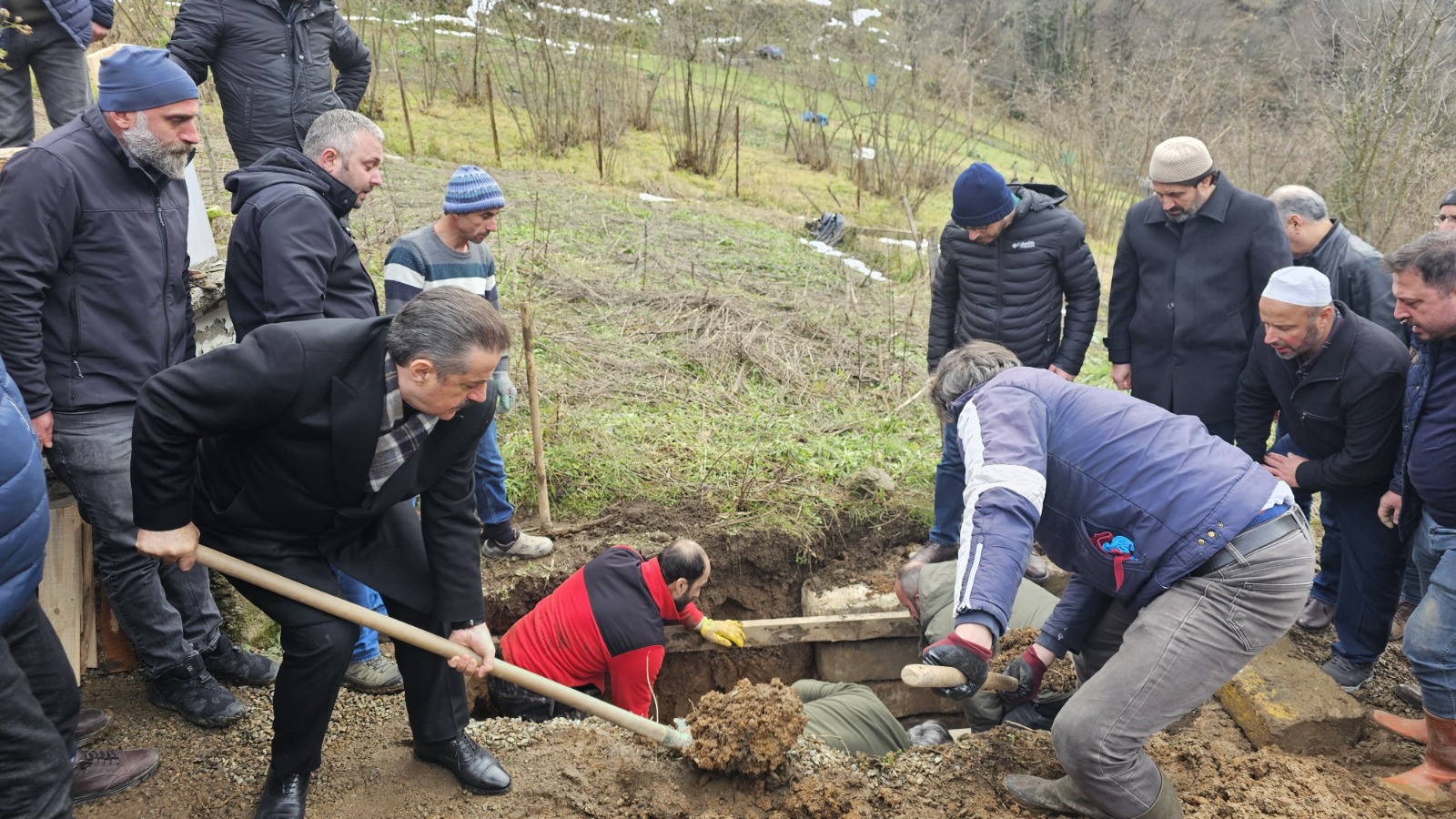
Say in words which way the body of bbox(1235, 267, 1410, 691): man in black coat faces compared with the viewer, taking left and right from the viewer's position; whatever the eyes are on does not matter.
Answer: facing the viewer and to the left of the viewer

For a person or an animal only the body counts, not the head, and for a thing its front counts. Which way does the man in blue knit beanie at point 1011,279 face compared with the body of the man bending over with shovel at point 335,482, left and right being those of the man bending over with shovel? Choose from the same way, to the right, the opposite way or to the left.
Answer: to the right

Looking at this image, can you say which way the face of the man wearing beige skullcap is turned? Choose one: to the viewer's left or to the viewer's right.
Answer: to the viewer's left

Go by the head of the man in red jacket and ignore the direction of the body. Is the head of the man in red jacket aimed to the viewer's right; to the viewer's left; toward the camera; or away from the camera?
to the viewer's right

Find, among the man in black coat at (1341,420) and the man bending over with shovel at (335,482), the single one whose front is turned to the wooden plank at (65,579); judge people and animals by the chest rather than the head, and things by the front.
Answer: the man in black coat

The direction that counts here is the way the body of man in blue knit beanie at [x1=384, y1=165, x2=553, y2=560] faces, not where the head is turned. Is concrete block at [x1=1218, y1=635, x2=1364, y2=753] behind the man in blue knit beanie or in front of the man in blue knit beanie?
in front

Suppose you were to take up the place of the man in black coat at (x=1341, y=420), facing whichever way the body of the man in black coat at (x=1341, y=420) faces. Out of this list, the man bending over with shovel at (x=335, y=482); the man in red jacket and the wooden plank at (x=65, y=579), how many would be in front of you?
3

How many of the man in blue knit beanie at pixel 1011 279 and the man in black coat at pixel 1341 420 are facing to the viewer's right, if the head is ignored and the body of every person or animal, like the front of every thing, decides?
0

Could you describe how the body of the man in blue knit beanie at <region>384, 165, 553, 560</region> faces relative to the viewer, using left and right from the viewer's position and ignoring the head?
facing the viewer and to the right of the viewer

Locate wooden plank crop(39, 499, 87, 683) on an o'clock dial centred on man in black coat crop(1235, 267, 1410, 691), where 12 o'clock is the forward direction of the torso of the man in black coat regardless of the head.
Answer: The wooden plank is roughly at 12 o'clock from the man in black coat.

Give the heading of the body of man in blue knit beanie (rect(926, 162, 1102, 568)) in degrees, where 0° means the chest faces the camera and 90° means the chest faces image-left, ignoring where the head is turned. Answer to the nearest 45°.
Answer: approximately 0°

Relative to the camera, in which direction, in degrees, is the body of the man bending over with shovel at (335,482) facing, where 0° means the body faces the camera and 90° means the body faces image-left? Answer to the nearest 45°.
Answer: approximately 315°

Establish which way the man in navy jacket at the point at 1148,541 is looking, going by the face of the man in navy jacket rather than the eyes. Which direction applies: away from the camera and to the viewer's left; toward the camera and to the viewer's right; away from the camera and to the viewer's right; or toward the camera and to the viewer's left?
away from the camera and to the viewer's left

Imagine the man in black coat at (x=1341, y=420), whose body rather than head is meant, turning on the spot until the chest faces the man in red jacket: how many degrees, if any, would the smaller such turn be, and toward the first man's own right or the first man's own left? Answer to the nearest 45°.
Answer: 0° — they already face them
